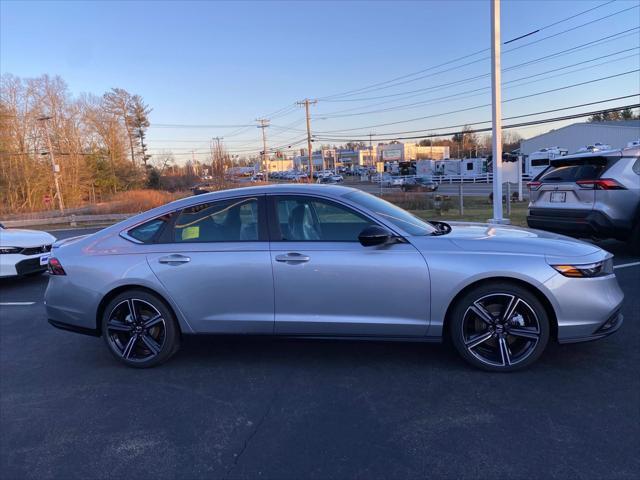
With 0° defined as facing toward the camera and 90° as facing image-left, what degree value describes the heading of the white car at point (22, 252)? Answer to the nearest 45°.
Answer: approximately 315°

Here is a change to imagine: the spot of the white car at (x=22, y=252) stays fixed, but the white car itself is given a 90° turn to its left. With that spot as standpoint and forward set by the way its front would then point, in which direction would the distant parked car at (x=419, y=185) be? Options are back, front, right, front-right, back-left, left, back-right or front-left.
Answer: front

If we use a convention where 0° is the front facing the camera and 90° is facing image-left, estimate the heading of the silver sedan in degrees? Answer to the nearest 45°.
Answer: approximately 270°

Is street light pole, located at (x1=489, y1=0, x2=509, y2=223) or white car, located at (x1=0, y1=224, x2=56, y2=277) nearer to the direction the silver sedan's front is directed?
the street light pole

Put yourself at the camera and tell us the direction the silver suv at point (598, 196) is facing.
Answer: facing away from the viewer and to the right of the viewer

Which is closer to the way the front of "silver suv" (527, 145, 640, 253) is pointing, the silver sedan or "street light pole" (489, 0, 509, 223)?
the street light pole

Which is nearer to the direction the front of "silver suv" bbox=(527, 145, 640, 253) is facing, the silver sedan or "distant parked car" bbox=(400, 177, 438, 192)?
the distant parked car

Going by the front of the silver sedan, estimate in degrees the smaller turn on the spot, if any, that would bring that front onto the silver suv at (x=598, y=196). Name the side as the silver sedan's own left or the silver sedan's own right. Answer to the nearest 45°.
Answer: approximately 45° to the silver sedan's own left
